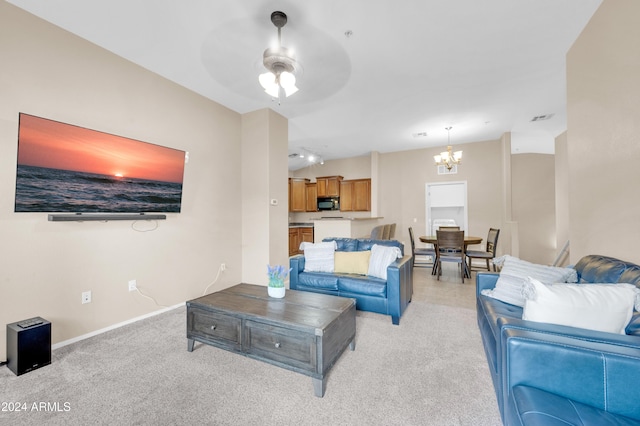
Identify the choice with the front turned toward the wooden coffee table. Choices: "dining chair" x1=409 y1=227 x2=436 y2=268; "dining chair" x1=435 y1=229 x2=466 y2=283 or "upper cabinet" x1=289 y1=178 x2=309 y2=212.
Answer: the upper cabinet

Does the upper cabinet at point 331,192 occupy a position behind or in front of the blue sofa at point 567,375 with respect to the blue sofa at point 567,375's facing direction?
in front

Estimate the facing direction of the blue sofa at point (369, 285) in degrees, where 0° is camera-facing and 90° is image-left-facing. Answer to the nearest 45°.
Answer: approximately 45°

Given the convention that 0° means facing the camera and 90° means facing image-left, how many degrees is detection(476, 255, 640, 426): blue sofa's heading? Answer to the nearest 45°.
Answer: approximately 90°

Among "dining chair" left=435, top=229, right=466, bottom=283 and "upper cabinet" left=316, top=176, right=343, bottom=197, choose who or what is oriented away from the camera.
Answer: the dining chair

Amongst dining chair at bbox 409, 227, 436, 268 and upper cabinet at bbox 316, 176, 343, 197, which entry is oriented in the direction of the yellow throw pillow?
the upper cabinet

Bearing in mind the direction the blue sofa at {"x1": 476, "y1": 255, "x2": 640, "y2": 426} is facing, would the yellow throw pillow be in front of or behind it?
in front

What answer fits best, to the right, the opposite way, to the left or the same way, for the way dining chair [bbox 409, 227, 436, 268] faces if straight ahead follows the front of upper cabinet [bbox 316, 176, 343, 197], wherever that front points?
to the left

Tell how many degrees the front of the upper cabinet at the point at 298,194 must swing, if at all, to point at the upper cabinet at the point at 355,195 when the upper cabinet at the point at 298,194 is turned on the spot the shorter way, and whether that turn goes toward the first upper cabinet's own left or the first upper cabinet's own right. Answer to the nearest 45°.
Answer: approximately 45° to the first upper cabinet's own left

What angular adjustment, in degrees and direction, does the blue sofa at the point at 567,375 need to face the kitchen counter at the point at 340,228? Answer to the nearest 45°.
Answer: approximately 45° to its right

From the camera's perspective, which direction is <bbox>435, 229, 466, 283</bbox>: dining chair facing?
away from the camera

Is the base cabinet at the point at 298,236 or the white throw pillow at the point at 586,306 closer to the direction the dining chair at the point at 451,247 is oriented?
the base cabinet

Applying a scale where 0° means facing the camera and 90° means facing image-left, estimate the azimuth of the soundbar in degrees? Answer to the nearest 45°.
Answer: approximately 315°

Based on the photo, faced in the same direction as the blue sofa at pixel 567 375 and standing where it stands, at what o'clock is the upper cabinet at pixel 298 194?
The upper cabinet is roughly at 1 o'clock from the blue sofa.
